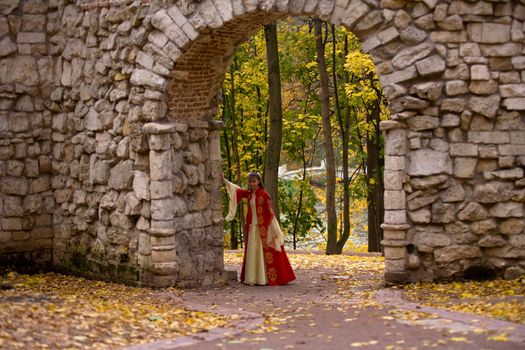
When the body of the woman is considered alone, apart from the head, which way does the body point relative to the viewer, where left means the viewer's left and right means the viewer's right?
facing the viewer and to the left of the viewer

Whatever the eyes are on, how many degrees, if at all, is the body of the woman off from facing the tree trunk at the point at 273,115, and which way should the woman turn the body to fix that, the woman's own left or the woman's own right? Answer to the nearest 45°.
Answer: approximately 135° to the woman's own right

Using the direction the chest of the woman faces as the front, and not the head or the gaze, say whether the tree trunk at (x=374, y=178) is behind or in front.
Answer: behind

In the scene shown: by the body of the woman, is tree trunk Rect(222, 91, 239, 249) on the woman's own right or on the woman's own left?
on the woman's own right
